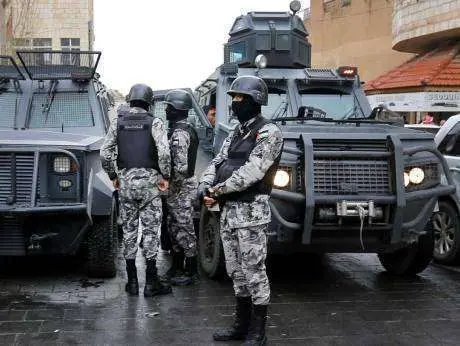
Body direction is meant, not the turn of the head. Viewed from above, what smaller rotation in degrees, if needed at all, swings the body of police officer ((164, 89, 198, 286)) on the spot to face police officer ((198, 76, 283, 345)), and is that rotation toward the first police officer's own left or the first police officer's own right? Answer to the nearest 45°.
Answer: approximately 90° to the first police officer's own left

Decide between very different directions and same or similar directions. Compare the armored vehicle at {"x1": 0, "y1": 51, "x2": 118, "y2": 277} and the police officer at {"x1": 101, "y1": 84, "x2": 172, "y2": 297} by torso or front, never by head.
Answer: very different directions

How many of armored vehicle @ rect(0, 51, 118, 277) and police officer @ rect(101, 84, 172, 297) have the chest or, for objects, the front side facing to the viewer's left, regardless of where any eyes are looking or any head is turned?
0

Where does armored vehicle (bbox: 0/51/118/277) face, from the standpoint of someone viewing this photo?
facing the viewer

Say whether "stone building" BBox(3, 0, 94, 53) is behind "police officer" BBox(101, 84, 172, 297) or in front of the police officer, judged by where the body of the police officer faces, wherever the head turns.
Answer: in front

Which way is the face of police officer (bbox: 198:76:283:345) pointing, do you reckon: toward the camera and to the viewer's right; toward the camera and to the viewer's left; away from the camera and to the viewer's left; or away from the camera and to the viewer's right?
toward the camera and to the viewer's left

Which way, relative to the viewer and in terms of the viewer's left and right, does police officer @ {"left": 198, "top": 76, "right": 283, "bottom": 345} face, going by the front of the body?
facing the viewer and to the left of the viewer

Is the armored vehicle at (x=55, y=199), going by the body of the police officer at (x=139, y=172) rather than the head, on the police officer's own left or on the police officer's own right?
on the police officer's own left

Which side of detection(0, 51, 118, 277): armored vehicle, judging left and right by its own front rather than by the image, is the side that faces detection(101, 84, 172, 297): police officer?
left

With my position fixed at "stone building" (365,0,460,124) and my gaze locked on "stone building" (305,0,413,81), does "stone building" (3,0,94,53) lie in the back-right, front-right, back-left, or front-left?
front-left

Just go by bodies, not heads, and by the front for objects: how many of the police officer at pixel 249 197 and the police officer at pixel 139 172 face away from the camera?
1

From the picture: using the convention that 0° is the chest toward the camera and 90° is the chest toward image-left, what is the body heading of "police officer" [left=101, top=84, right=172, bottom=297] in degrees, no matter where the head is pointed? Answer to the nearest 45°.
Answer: approximately 180°
